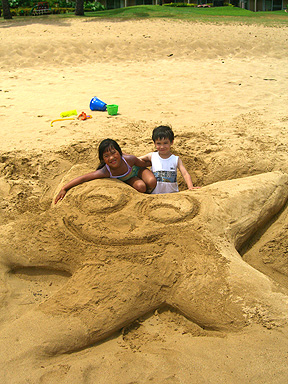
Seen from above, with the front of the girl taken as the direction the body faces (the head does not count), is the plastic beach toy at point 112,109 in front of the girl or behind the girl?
behind

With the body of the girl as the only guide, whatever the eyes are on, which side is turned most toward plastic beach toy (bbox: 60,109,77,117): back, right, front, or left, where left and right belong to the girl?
back

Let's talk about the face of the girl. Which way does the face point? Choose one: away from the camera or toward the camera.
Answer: toward the camera

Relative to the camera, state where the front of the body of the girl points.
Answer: toward the camera

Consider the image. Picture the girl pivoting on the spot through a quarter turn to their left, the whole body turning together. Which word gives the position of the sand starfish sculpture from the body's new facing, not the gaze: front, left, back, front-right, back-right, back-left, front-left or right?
right
